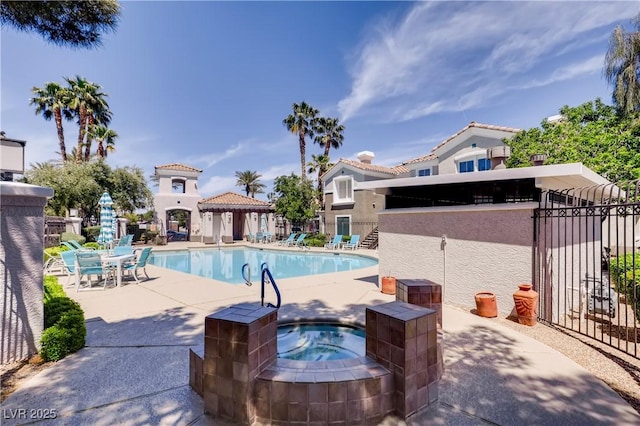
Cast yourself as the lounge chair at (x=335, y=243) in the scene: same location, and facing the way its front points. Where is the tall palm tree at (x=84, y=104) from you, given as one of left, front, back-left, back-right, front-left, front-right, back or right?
front-right

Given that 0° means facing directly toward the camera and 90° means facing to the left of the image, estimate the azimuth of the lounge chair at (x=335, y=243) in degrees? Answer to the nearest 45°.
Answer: approximately 45°

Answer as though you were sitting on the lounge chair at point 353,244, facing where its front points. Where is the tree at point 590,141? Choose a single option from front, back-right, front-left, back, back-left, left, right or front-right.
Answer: left

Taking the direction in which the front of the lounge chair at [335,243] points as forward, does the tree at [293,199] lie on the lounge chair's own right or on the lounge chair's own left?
on the lounge chair's own right

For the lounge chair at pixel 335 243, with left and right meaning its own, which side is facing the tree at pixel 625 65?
left

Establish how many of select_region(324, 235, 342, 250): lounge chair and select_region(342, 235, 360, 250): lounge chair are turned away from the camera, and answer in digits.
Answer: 0

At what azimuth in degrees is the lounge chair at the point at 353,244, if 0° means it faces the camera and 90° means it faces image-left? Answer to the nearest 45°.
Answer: approximately 45°
